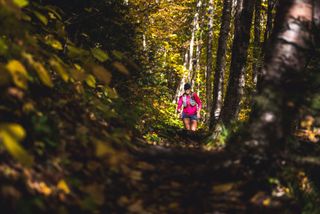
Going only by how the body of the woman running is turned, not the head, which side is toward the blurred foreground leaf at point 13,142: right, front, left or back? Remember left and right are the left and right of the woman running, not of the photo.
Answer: front

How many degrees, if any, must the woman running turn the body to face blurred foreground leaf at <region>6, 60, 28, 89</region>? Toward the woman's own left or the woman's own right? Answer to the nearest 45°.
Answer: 0° — they already face it

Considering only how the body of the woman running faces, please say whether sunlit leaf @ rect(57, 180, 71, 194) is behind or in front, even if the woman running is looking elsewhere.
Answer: in front

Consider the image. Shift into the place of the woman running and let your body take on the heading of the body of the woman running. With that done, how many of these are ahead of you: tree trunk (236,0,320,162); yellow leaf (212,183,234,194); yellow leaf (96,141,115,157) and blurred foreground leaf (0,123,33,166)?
4

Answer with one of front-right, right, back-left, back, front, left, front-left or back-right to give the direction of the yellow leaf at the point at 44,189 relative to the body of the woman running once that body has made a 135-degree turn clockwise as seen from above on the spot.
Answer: back-left

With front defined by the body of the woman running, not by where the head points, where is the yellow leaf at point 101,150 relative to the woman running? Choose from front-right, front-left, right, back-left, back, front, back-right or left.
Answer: front

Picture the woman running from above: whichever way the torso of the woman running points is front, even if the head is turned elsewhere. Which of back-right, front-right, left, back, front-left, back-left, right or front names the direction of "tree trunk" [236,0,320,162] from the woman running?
front

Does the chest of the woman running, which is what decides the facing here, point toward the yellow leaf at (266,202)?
yes

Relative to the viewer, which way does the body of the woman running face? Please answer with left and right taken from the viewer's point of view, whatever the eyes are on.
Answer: facing the viewer
